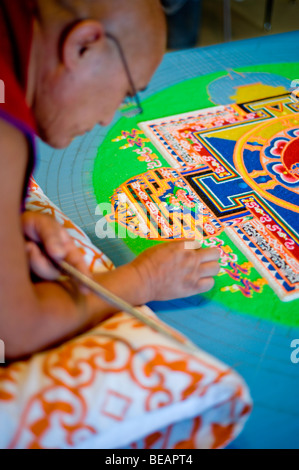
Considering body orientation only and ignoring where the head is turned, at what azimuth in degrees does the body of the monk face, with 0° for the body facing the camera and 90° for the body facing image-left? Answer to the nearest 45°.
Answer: approximately 270°
